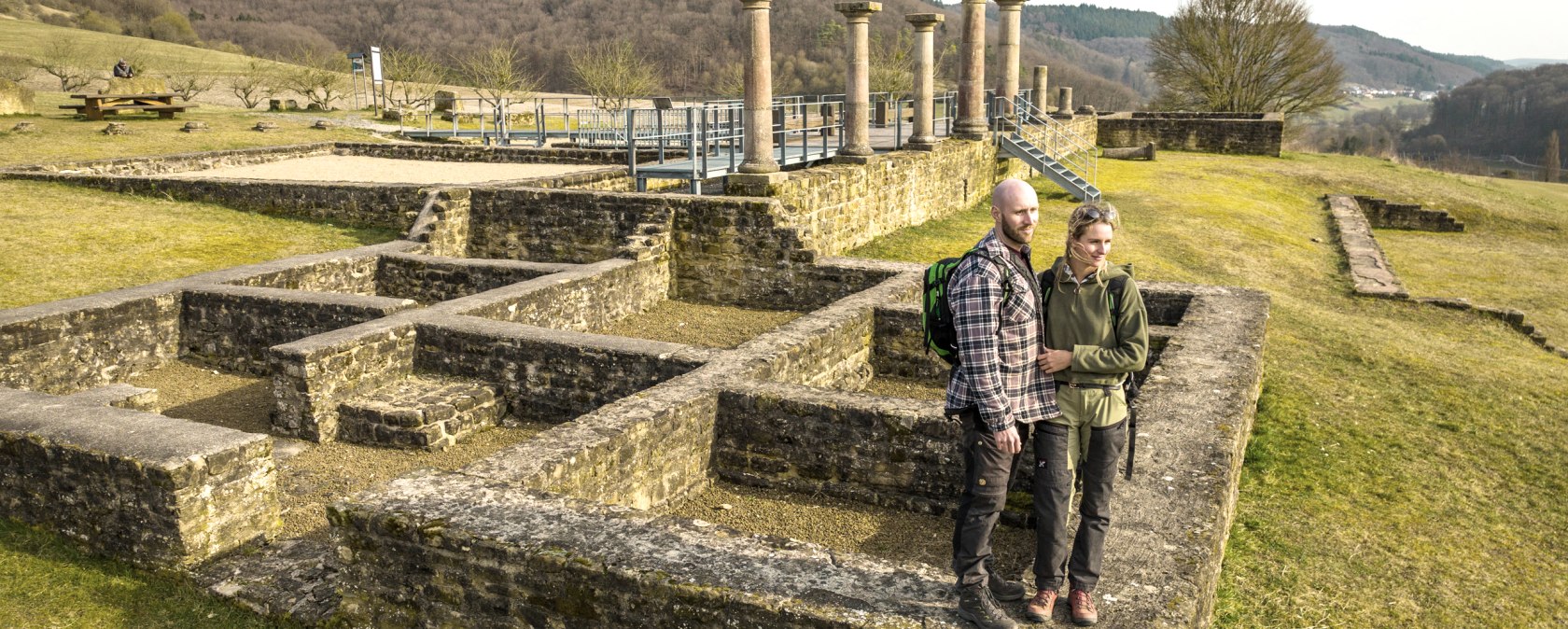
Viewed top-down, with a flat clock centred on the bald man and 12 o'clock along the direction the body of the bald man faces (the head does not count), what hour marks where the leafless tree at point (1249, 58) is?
The leafless tree is roughly at 8 o'clock from the bald man.

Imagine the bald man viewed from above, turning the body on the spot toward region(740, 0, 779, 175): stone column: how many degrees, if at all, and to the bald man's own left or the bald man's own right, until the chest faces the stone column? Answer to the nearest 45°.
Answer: approximately 135° to the bald man's own left

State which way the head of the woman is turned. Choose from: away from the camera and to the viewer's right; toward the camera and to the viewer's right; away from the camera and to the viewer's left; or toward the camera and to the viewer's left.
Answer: toward the camera and to the viewer's right

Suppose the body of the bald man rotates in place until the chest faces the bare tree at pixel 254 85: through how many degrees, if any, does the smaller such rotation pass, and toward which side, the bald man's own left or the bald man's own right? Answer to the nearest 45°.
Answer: approximately 180°

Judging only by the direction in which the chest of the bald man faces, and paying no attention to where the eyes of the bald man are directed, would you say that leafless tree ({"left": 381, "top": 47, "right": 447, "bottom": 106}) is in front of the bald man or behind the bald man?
behind

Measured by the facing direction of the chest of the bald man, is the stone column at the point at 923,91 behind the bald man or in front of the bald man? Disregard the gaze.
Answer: behind

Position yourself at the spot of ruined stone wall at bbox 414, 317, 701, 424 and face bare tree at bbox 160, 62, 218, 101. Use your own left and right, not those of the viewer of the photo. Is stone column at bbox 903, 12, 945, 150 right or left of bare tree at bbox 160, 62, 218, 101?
right

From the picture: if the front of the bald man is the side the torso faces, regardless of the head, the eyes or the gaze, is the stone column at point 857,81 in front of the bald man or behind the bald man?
behind

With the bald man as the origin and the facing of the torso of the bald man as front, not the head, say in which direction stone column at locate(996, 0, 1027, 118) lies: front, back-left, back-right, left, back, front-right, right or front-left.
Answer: back-left

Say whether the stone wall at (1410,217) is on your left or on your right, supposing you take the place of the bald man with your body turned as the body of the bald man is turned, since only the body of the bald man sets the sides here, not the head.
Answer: on your left

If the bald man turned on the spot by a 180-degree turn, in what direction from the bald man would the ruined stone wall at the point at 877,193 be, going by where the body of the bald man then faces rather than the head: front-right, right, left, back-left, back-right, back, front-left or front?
front-right

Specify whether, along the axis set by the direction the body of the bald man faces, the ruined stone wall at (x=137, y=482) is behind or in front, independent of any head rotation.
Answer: behind

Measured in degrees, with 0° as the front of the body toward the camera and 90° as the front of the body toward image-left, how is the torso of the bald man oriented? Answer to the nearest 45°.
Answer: approximately 315°

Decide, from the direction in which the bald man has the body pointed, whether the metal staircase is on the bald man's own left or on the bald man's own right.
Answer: on the bald man's own left
